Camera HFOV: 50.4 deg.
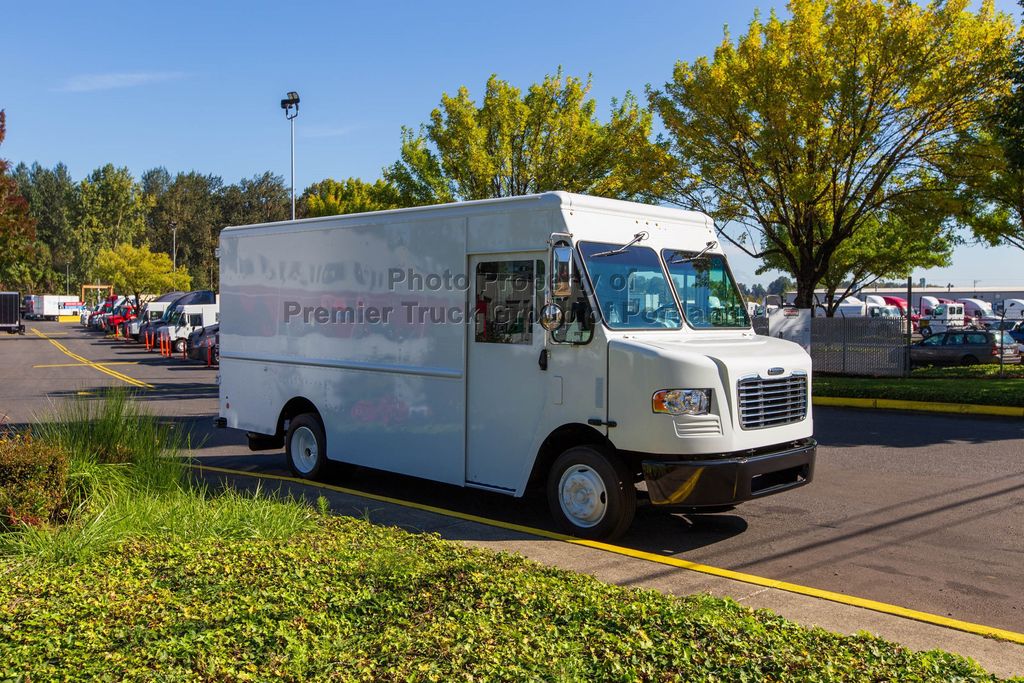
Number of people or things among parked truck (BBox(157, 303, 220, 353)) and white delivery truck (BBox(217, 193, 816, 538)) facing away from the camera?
0

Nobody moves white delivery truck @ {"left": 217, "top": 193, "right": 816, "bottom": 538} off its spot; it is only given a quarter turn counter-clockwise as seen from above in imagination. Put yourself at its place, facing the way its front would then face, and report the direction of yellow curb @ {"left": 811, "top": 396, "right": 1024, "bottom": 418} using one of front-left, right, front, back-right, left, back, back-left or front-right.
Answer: front

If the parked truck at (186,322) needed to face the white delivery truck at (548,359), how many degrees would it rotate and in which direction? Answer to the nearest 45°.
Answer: approximately 45° to its left

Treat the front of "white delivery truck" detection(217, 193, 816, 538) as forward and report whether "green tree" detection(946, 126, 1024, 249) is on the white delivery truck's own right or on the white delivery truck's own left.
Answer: on the white delivery truck's own left

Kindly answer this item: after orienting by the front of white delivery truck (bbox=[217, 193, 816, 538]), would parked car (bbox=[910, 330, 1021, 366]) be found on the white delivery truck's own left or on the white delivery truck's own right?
on the white delivery truck's own left

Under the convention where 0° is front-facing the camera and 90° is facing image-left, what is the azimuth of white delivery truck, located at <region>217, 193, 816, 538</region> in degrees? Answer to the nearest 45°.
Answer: approximately 315°

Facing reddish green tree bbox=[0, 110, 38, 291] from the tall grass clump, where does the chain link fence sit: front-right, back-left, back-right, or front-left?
front-right

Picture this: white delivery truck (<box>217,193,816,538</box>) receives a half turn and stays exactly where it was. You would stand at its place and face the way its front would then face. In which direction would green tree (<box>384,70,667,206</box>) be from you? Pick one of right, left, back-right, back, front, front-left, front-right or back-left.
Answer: front-right

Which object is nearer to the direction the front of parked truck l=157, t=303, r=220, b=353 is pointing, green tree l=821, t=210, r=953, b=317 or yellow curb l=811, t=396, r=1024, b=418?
the yellow curb

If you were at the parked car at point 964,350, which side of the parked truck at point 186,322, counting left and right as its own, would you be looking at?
left

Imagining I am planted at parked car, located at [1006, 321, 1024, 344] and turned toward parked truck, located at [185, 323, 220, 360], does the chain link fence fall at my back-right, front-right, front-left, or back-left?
front-left

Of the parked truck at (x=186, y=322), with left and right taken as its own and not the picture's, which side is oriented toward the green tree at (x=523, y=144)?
left

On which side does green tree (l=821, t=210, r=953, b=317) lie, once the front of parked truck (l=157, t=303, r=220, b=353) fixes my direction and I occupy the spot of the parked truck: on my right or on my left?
on my left

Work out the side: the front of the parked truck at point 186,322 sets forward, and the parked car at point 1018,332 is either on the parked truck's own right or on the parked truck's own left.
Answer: on the parked truck's own left
